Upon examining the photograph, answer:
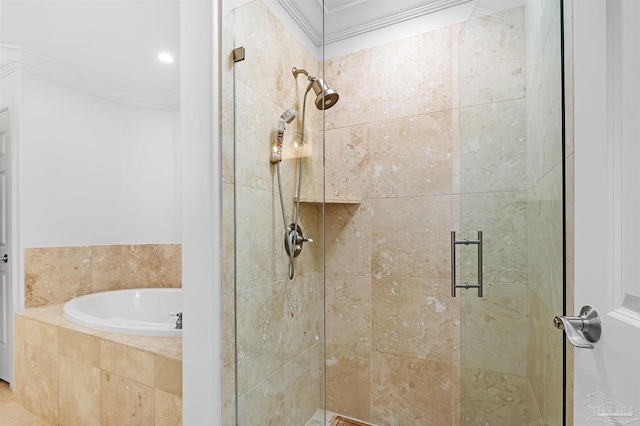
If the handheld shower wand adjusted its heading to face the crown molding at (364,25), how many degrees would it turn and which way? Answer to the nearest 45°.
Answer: approximately 45° to its left

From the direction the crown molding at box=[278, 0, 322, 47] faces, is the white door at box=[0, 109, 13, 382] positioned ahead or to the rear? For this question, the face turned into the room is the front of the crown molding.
to the rear

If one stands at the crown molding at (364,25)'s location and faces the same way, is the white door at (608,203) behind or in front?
in front

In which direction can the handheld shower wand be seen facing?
to the viewer's right

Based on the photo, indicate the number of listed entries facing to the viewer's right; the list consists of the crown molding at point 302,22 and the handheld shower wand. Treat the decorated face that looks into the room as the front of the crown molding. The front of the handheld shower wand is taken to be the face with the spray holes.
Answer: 2

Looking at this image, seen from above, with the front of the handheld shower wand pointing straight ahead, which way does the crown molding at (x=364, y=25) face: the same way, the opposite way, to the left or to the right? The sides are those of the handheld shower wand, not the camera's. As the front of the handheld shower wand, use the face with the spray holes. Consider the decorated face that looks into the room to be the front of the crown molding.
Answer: to the right

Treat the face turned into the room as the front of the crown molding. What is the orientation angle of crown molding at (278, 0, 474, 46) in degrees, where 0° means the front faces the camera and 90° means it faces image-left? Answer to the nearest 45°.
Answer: approximately 0°

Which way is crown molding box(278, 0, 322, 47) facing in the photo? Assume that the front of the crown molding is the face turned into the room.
to the viewer's right

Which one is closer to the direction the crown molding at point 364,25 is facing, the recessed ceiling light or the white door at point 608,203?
the white door
